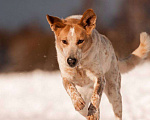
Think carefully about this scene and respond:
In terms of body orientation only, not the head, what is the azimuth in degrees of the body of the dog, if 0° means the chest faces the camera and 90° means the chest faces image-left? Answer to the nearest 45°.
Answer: approximately 45°
